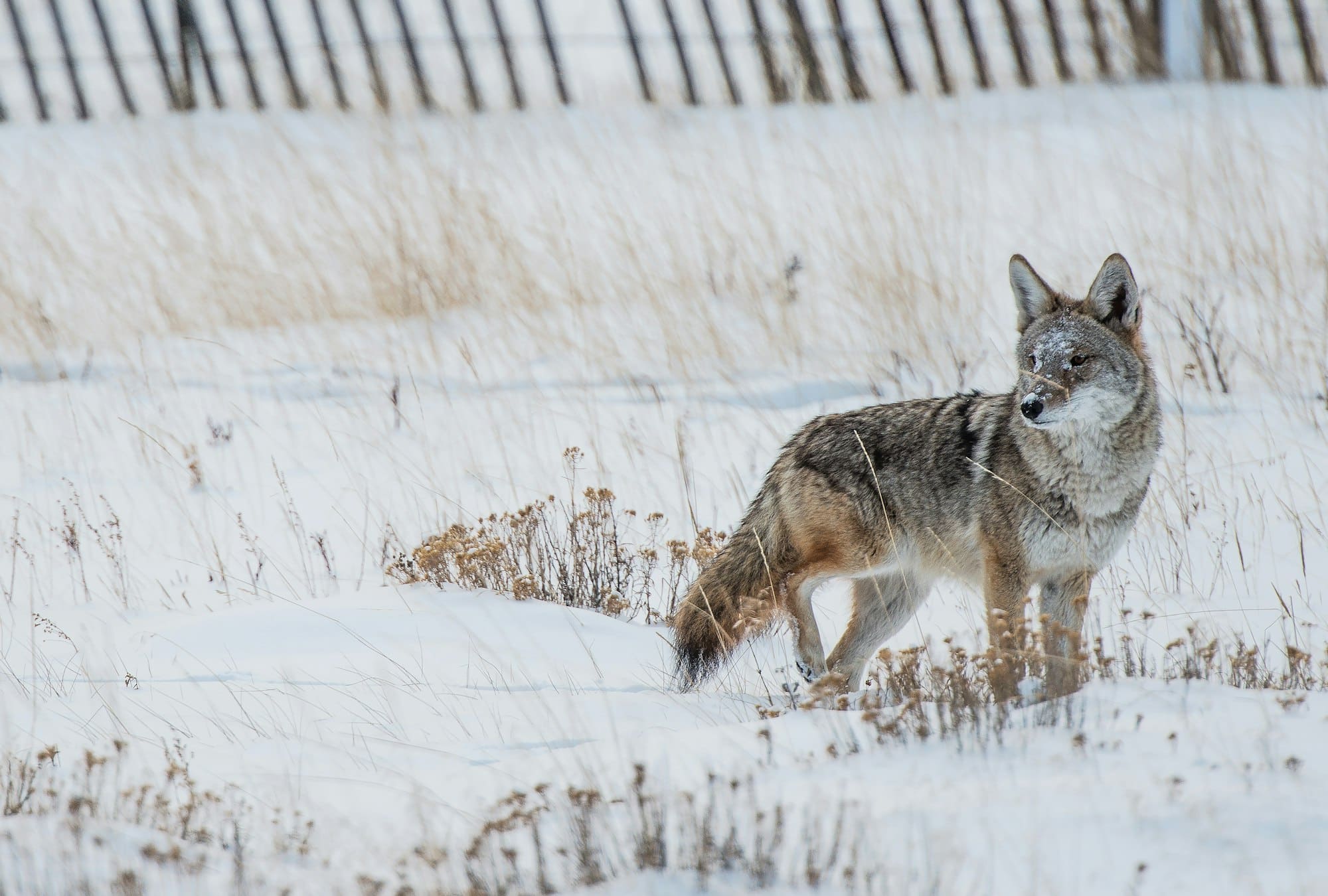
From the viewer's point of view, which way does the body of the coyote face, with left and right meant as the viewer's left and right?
facing the viewer and to the right of the viewer
